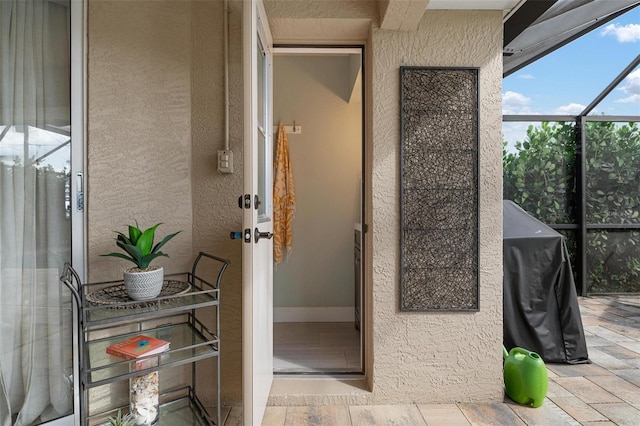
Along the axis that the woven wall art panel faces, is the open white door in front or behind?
in front

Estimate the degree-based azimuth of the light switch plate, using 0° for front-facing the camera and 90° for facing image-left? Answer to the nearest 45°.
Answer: approximately 0°

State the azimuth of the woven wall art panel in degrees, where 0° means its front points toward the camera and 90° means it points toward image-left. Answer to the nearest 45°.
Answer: approximately 0°

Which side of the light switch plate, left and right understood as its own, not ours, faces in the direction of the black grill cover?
left

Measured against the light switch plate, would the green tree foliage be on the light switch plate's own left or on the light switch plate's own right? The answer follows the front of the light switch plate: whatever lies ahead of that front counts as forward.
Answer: on the light switch plate's own left

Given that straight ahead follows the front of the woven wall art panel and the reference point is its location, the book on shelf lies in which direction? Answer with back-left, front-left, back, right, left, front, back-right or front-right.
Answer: front-right

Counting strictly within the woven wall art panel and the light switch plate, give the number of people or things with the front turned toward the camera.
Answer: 2

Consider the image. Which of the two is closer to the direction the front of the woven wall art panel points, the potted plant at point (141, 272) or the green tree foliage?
the potted plant

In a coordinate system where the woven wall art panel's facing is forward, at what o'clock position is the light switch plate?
The light switch plate is roughly at 2 o'clock from the woven wall art panel.

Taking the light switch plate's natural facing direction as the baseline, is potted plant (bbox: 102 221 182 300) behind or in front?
in front

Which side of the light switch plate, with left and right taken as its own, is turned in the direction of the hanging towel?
back
